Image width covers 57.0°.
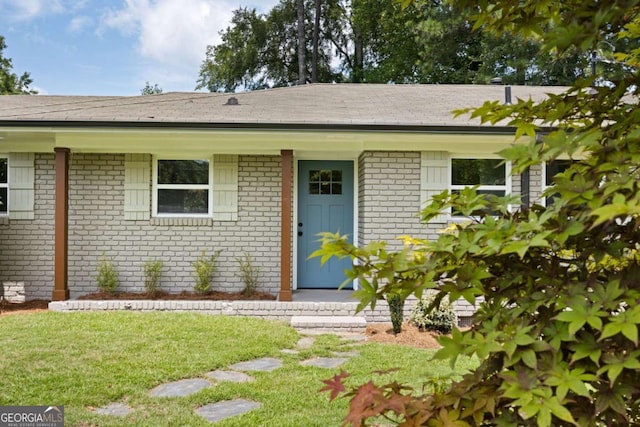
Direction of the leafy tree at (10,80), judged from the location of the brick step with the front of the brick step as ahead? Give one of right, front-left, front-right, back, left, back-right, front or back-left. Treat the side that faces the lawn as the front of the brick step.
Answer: back-right

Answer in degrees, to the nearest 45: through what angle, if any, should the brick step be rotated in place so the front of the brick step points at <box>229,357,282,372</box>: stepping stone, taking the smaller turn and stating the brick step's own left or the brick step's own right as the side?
0° — it already faces it

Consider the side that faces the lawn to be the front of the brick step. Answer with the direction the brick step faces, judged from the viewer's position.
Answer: facing the viewer

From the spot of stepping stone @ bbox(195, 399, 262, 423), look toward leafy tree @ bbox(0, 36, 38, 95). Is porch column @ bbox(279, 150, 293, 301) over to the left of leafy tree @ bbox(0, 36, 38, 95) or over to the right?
right

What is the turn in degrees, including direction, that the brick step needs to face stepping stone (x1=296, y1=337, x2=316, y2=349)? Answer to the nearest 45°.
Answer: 0° — it already faces it

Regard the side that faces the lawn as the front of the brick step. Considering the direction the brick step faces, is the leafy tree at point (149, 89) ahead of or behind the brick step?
behind

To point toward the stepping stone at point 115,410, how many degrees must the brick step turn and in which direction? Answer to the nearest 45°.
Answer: approximately 45° to its right

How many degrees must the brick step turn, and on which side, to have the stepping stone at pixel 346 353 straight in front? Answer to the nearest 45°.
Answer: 0° — it already faces it

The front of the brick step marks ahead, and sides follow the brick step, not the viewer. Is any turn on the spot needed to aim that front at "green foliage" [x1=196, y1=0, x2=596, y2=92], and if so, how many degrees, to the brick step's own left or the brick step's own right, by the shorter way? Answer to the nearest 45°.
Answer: approximately 180°

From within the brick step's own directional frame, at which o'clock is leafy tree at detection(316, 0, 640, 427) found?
The leafy tree is roughly at 12 o'clock from the brick step.

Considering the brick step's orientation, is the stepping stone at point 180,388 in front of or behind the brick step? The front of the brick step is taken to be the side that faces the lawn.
in front
